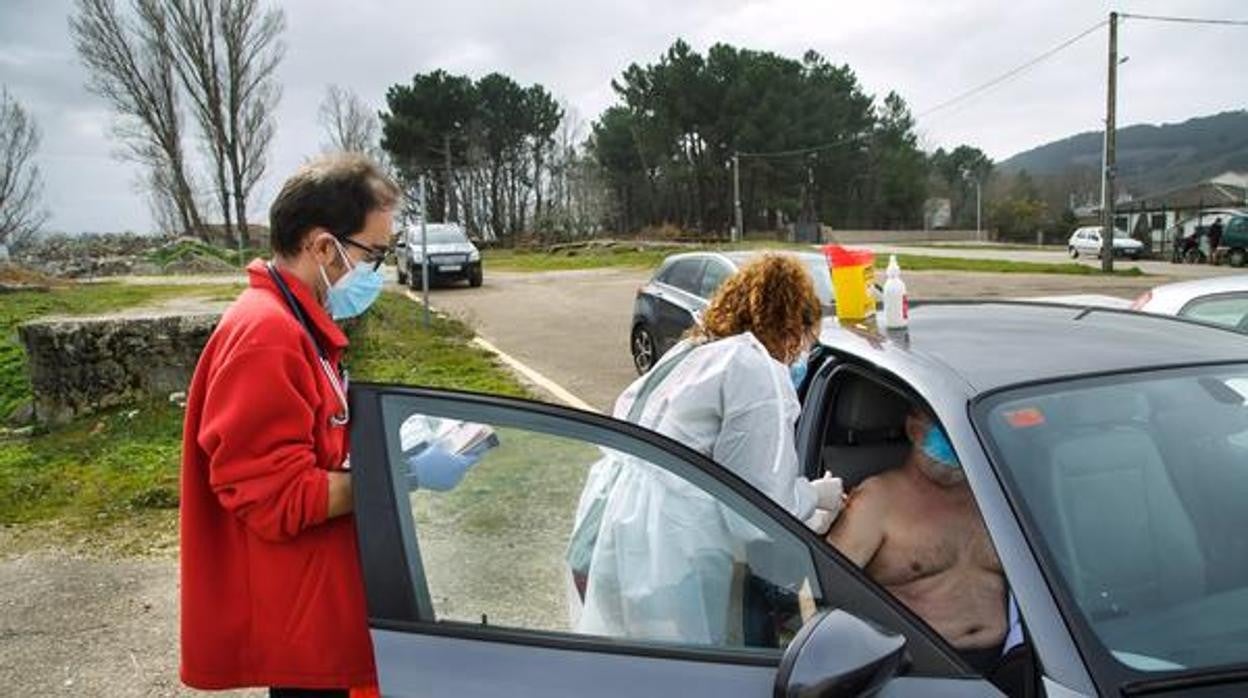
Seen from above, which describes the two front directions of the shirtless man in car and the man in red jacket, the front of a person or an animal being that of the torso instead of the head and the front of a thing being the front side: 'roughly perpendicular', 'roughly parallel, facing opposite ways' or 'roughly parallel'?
roughly perpendicular

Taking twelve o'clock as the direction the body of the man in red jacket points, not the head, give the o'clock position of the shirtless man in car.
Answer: The shirtless man in car is roughly at 12 o'clock from the man in red jacket.

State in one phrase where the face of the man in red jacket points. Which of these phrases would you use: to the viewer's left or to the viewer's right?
to the viewer's right

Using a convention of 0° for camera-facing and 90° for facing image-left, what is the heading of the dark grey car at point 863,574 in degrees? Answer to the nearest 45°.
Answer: approximately 315°

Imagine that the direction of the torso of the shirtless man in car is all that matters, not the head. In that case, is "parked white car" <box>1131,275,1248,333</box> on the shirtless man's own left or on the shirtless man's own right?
on the shirtless man's own left

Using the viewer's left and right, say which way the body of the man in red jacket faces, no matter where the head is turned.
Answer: facing to the right of the viewer

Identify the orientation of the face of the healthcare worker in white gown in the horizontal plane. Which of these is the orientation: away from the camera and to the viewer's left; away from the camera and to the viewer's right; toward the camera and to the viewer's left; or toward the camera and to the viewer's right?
away from the camera and to the viewer's right
